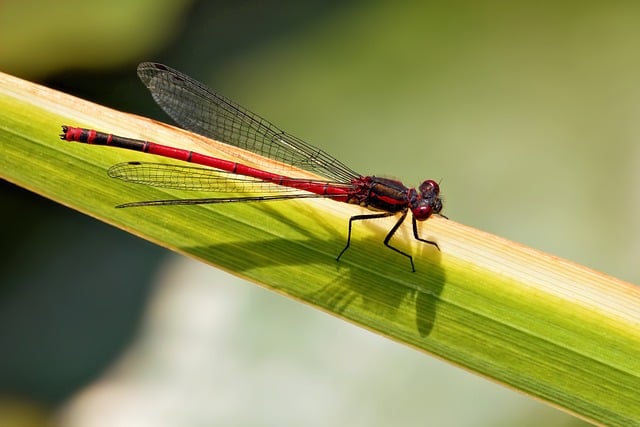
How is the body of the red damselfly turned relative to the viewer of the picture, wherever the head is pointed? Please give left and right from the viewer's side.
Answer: facing to the right of the viewer
